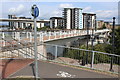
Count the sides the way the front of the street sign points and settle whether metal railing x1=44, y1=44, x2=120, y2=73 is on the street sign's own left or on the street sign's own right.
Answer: on the street sign's own left
